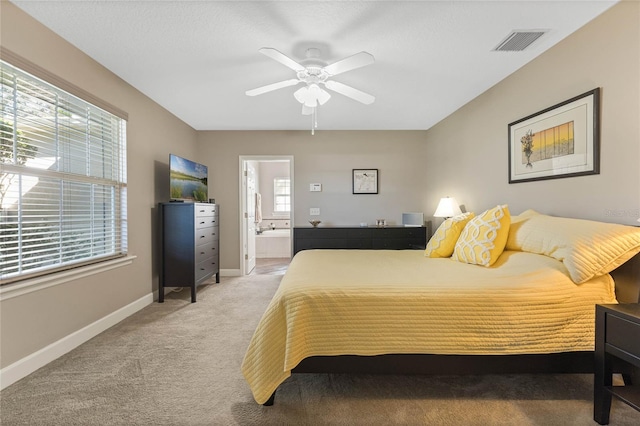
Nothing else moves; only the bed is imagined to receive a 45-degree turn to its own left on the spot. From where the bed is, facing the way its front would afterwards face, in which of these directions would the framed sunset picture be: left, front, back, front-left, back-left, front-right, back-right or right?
back

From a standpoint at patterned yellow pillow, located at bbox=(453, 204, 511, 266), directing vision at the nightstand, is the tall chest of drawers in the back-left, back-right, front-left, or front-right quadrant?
back-right

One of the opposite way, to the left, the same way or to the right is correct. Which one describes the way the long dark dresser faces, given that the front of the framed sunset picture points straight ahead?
to the left

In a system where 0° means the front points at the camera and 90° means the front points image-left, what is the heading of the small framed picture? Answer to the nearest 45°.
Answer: approximately 0°

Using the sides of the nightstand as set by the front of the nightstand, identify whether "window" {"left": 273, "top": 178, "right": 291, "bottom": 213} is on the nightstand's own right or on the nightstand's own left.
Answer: on the nightstand's own right

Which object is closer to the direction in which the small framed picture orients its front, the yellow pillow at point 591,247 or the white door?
the yellow pillow

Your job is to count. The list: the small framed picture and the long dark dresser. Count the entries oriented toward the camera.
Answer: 2

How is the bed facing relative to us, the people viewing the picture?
facing to the left of the viewer

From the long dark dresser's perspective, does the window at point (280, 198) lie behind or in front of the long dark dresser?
behind

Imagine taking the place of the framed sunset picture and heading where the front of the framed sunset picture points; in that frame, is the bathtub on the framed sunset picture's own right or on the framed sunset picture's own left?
on the framed sunset picture's own right

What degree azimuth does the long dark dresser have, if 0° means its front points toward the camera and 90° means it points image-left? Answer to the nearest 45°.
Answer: approximately 0°
